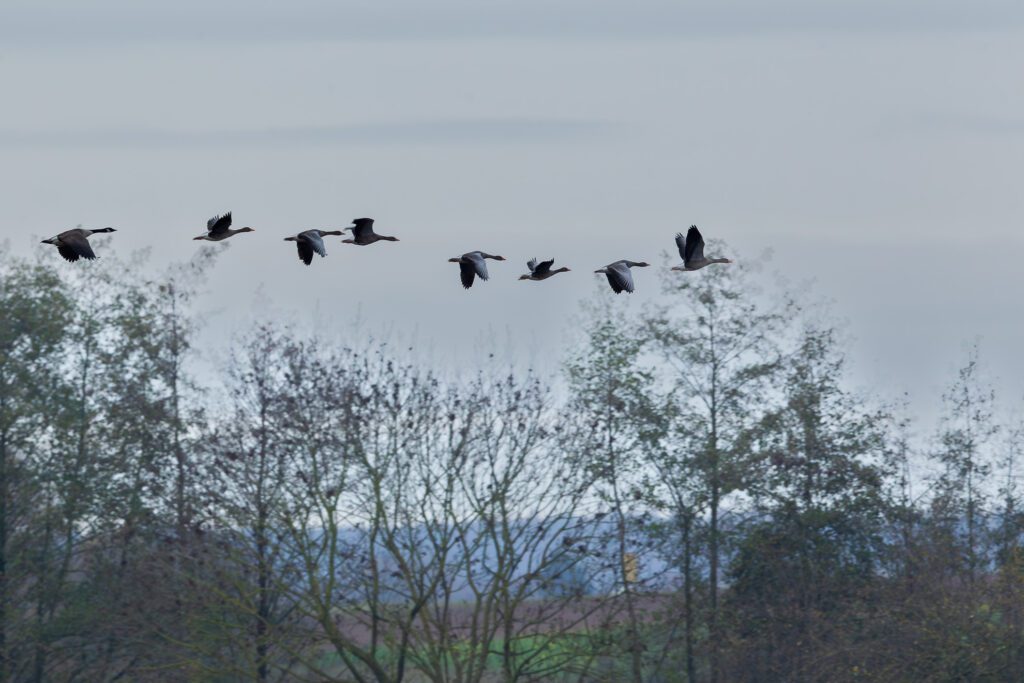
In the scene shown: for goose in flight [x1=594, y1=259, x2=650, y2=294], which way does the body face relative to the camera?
to the viewer's right

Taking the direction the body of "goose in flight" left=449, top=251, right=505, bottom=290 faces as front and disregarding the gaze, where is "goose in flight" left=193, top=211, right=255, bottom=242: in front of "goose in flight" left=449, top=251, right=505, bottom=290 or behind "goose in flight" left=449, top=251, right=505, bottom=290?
behind

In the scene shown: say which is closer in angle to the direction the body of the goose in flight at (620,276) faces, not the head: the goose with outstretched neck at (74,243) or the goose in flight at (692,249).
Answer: the goose in flight

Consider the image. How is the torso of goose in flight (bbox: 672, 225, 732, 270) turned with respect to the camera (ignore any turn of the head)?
to the viewer's right

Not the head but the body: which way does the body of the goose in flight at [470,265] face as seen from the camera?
to the viewer's right

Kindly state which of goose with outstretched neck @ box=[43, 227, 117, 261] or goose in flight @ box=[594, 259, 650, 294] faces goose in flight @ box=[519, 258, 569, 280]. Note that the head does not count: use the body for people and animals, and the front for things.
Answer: the goose with outstretched neck

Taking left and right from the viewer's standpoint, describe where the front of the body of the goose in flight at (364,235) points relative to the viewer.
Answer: facing to the right of the viewer

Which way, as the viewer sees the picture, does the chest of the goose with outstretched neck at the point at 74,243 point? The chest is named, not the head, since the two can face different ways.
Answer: to the viewer's right

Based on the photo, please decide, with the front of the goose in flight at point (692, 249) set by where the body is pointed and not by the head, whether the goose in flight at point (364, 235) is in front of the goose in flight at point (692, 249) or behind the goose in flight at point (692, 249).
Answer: behind
